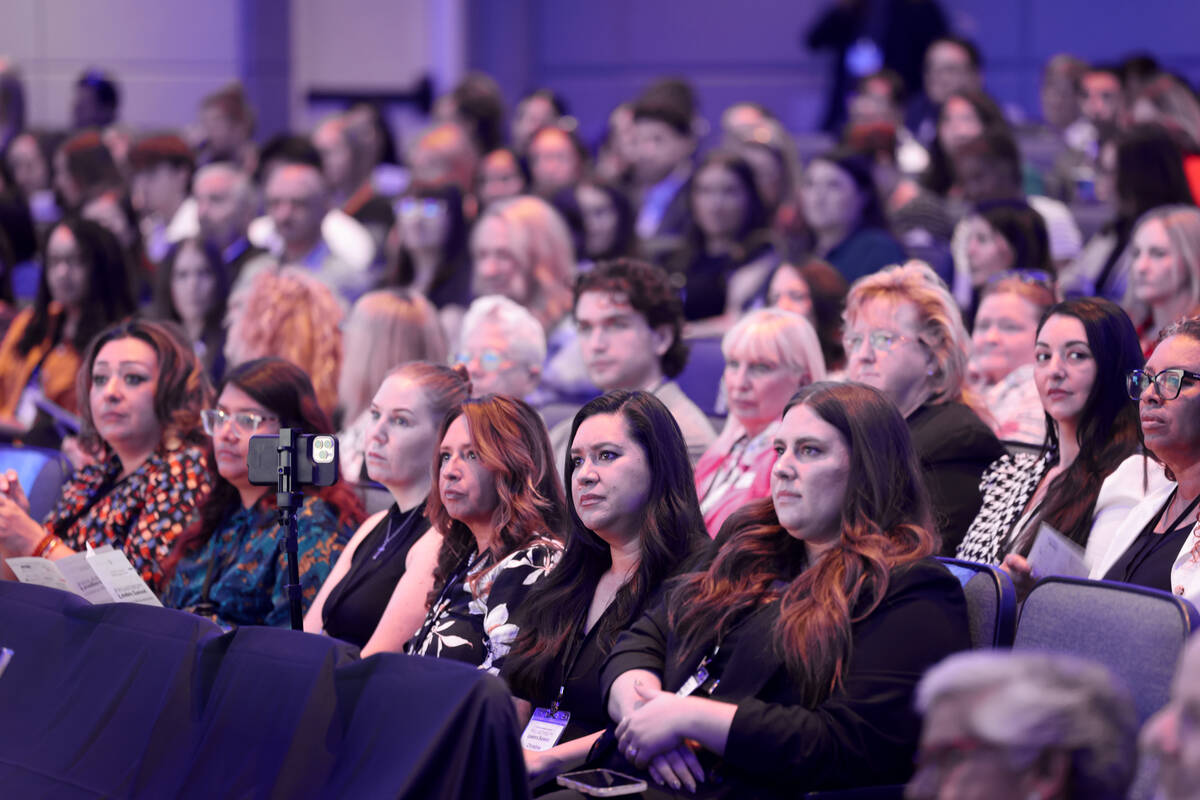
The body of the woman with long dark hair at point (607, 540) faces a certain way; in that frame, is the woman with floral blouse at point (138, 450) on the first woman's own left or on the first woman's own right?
on the first woman's own right

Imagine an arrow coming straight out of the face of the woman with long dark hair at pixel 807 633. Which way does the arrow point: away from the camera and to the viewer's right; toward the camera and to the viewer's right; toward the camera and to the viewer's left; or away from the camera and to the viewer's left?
toward the camera and to the viewer's left

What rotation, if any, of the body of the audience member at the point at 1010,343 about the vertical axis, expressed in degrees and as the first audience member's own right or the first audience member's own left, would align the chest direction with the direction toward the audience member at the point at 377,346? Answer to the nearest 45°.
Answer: approximately 45° to the first audience member's own right

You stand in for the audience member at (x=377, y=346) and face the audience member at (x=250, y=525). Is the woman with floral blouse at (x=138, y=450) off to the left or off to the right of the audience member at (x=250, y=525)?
right

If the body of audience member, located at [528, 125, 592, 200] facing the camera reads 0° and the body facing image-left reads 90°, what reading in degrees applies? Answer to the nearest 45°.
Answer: approximately 45°

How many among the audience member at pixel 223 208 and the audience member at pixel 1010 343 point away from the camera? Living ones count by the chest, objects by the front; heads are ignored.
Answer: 0

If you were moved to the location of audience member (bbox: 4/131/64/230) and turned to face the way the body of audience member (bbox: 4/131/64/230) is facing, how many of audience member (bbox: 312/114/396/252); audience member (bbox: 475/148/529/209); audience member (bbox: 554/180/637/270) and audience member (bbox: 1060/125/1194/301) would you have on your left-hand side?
4

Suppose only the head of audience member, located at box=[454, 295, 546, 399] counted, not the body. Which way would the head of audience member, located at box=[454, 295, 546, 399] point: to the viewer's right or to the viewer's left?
to the viewer's left

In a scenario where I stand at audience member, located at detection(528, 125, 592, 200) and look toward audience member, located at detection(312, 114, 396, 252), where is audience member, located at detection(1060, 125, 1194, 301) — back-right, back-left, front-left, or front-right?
back-left

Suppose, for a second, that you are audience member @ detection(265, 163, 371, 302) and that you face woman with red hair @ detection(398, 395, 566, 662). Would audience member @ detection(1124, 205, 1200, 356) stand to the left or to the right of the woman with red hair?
left
